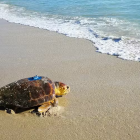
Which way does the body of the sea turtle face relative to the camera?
to the viewer's right
